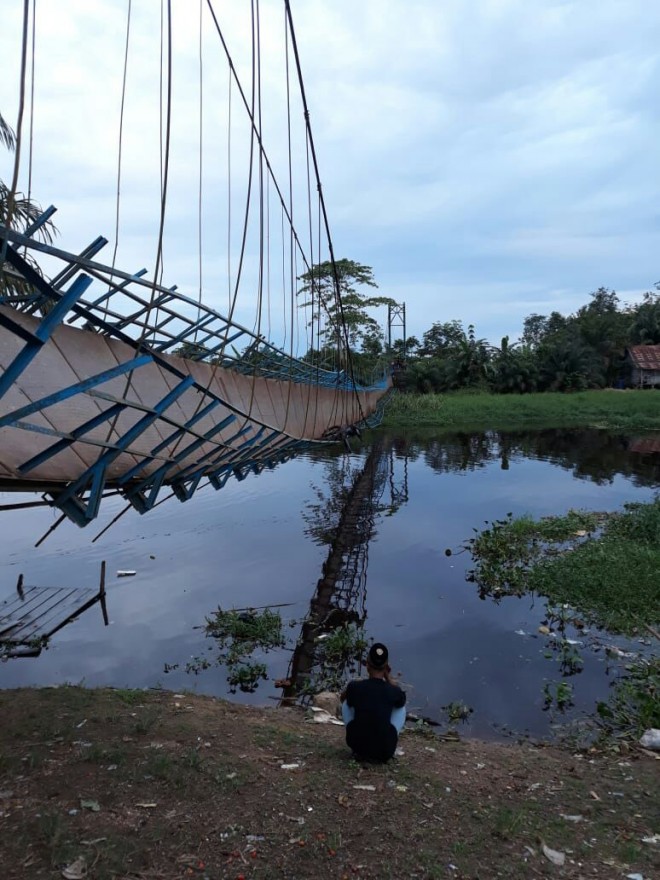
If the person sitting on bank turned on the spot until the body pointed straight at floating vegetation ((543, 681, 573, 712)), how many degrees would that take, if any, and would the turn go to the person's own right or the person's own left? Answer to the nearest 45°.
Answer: approximately 45° to the person's own right

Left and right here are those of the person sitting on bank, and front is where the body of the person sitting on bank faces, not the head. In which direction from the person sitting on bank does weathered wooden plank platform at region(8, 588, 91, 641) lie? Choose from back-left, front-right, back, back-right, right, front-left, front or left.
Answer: front-left

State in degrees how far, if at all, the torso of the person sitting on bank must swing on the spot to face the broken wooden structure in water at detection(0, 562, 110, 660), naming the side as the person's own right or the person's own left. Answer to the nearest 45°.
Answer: approximately 45° to the person's own left

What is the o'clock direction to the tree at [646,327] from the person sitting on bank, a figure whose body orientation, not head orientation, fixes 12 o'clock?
The tree is roughly at 1 o'clock from the person sitting on bank.

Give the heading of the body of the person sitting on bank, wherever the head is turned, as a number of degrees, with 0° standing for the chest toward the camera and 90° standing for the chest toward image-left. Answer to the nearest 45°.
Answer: approximately 180°

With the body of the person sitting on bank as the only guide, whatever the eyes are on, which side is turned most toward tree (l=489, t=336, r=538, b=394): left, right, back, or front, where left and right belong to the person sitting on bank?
front

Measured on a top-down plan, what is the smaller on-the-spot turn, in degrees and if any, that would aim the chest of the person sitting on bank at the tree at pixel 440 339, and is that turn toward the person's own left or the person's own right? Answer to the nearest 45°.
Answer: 0° — they already face it

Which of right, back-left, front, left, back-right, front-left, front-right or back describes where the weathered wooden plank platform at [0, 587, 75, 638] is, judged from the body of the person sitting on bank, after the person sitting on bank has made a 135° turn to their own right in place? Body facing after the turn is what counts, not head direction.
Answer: back

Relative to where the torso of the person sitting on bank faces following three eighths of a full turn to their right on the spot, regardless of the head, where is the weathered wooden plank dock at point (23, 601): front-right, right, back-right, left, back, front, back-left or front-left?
back

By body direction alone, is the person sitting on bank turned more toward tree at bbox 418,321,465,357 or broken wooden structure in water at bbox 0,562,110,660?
the tree

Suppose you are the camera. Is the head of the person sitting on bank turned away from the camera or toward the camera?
away from the camera
